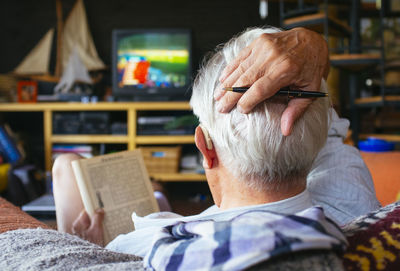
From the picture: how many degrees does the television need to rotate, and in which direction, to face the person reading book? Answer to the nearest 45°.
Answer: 0° — it already faces them

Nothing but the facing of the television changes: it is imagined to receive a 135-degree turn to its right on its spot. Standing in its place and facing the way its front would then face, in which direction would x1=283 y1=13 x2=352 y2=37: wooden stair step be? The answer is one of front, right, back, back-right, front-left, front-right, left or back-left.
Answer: back-right

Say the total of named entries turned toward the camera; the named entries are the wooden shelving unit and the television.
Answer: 2

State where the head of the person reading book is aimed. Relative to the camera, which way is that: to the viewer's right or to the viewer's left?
to the viewer's left

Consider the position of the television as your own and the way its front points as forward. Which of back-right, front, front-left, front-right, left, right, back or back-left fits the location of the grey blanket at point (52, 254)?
front

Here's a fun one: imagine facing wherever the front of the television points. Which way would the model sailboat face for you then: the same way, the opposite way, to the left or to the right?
to the right

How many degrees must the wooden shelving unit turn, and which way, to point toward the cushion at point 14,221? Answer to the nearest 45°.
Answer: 0° — it already faces it

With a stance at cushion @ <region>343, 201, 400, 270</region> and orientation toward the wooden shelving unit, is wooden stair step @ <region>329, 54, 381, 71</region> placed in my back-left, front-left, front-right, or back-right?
front-right

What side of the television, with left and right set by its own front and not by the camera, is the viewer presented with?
front

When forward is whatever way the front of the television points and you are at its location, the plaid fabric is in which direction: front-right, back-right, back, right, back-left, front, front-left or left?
front

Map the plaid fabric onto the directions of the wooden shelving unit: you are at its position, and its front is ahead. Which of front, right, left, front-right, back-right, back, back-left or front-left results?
front

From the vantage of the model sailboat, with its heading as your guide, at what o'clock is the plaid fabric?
The plaid fabric is roughly at 9 o'clock from the model sailboat.

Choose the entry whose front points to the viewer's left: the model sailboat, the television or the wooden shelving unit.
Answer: the model sailboat

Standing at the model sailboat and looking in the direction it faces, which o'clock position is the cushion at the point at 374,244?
The cushion is roughly at 9 o'clock from the model sailboat.

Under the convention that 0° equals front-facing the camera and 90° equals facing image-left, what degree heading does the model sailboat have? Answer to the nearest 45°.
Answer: approximately 90°

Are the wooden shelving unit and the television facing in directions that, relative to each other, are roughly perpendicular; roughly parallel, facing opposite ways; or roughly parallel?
roughly parallel

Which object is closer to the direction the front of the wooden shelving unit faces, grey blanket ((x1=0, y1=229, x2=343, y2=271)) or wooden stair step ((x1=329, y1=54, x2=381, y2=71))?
the grey blanket

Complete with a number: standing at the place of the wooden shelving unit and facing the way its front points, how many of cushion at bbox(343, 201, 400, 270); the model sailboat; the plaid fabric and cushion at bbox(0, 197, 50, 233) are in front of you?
3

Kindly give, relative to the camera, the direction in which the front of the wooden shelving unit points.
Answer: facing the viewer
